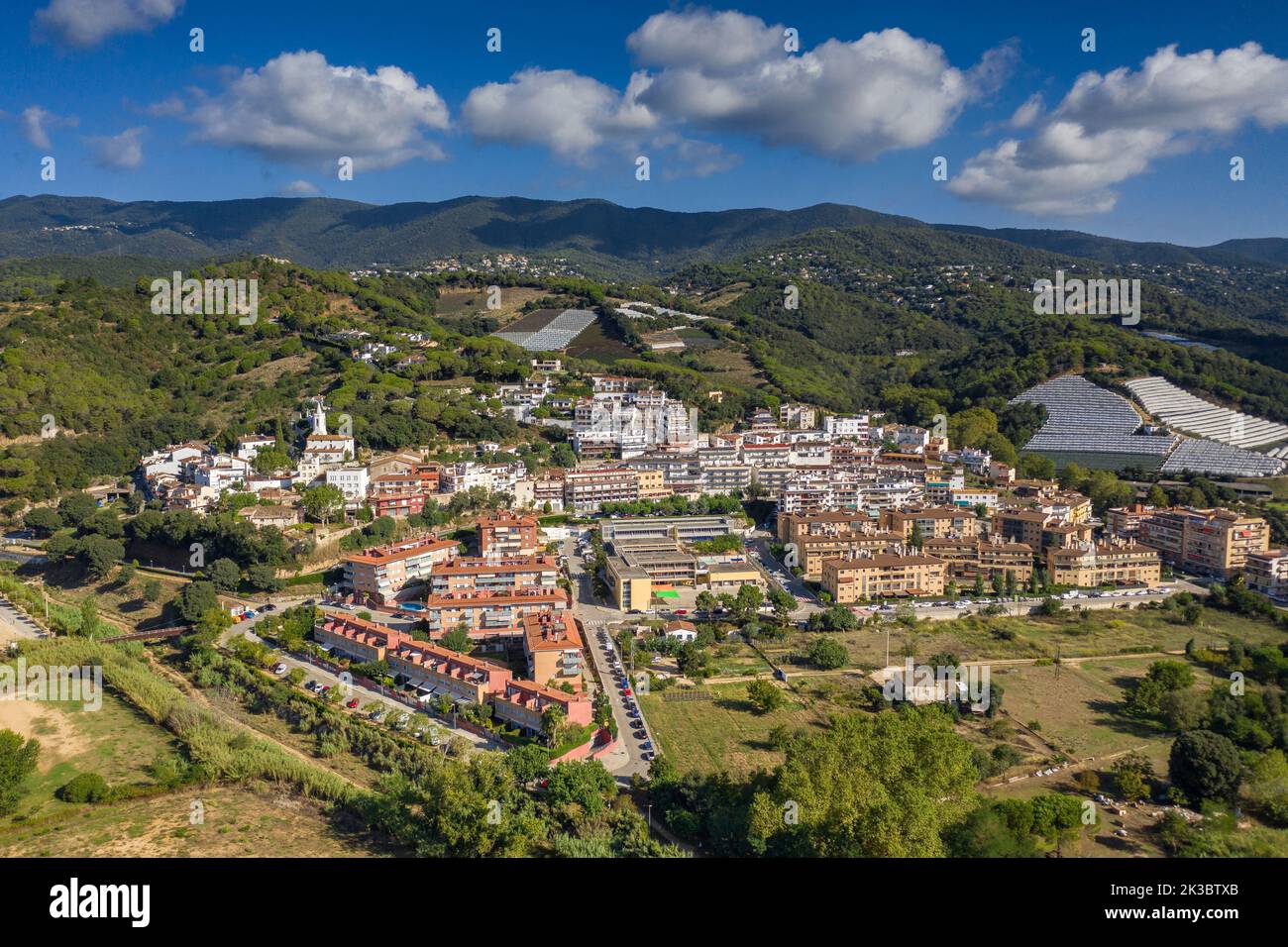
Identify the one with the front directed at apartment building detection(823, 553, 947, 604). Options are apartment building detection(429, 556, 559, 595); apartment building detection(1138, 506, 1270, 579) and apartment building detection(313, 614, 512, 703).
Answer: apartment building detection(1138, 506, 1270, 579)

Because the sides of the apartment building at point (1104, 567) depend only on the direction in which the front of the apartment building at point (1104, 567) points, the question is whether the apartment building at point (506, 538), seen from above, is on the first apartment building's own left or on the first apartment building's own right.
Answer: on the first apartment building's own right

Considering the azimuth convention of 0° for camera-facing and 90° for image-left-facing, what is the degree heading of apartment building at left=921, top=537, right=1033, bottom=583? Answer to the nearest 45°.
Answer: approximately 0°

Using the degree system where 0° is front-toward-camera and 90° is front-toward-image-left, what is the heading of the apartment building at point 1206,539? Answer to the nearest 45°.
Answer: approximately 45°

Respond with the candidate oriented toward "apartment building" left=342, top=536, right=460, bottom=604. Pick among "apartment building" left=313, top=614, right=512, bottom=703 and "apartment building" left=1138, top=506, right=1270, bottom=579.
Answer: "apartment building" left=1138, top=506, right=1270, bottom=579

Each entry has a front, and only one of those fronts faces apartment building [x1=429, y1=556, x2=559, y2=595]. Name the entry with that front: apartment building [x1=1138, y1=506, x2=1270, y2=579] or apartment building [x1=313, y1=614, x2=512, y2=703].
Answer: apartment building [x1=1138, y1=506, x2=1270, y2=579]

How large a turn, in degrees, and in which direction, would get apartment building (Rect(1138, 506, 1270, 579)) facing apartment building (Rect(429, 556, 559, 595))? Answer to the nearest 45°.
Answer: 0° — it already faces it
